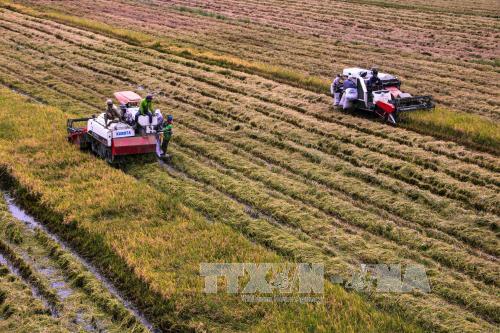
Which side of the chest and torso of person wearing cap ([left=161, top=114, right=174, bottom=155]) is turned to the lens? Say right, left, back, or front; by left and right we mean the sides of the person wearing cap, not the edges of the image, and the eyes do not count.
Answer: left

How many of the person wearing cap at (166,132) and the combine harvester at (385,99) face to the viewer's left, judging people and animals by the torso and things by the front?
1

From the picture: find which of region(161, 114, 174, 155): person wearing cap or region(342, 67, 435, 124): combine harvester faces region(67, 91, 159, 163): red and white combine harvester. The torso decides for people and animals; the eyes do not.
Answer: the person wearing cap

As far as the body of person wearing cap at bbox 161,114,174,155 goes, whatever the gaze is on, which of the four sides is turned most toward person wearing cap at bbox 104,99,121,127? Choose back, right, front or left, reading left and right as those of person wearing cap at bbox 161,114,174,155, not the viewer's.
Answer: front

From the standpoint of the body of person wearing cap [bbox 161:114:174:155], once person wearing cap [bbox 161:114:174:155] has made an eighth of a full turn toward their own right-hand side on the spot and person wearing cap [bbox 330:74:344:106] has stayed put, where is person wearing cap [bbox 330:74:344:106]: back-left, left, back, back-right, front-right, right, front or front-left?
right

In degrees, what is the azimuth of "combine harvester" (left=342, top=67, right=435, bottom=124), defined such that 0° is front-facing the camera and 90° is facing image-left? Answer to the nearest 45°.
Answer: approximately 315°

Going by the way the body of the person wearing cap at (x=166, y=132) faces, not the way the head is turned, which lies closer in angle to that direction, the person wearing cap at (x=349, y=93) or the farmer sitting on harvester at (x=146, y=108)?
the farmer sitting on harvester

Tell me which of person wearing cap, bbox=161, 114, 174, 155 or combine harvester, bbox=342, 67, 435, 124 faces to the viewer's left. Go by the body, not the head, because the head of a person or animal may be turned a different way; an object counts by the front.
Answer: the person wearing cap
